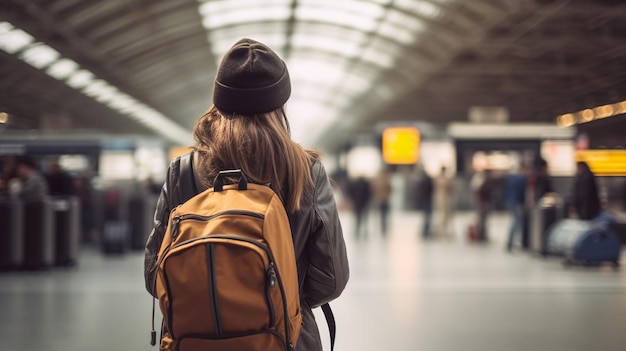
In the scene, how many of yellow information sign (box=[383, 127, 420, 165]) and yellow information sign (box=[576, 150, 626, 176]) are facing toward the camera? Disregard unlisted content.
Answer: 2

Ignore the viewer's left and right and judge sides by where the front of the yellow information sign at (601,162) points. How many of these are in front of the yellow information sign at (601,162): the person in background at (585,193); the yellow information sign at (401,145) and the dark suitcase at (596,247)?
2

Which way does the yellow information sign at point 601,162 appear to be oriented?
toward the camera

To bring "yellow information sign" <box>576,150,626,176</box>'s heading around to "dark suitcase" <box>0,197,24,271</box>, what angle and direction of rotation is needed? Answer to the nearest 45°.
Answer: approximately 45° to its right

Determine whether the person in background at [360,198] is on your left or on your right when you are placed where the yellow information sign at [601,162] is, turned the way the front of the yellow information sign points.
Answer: on your right

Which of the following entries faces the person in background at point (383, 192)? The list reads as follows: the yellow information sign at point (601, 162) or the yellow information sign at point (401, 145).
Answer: the yellow information sign at point (401, 145)

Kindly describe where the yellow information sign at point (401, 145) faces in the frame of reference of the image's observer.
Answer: facing the viewer

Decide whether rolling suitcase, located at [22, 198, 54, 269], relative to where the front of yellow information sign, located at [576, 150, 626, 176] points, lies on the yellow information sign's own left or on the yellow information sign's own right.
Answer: on the yellow information sign's own right

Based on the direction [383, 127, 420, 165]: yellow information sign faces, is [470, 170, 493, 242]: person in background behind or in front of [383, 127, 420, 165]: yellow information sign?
in front

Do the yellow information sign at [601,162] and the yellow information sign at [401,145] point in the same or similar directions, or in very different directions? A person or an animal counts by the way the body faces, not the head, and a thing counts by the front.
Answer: same or similar directions

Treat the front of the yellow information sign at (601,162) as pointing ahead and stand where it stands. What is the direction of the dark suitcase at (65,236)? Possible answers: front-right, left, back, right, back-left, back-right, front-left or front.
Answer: front-right
